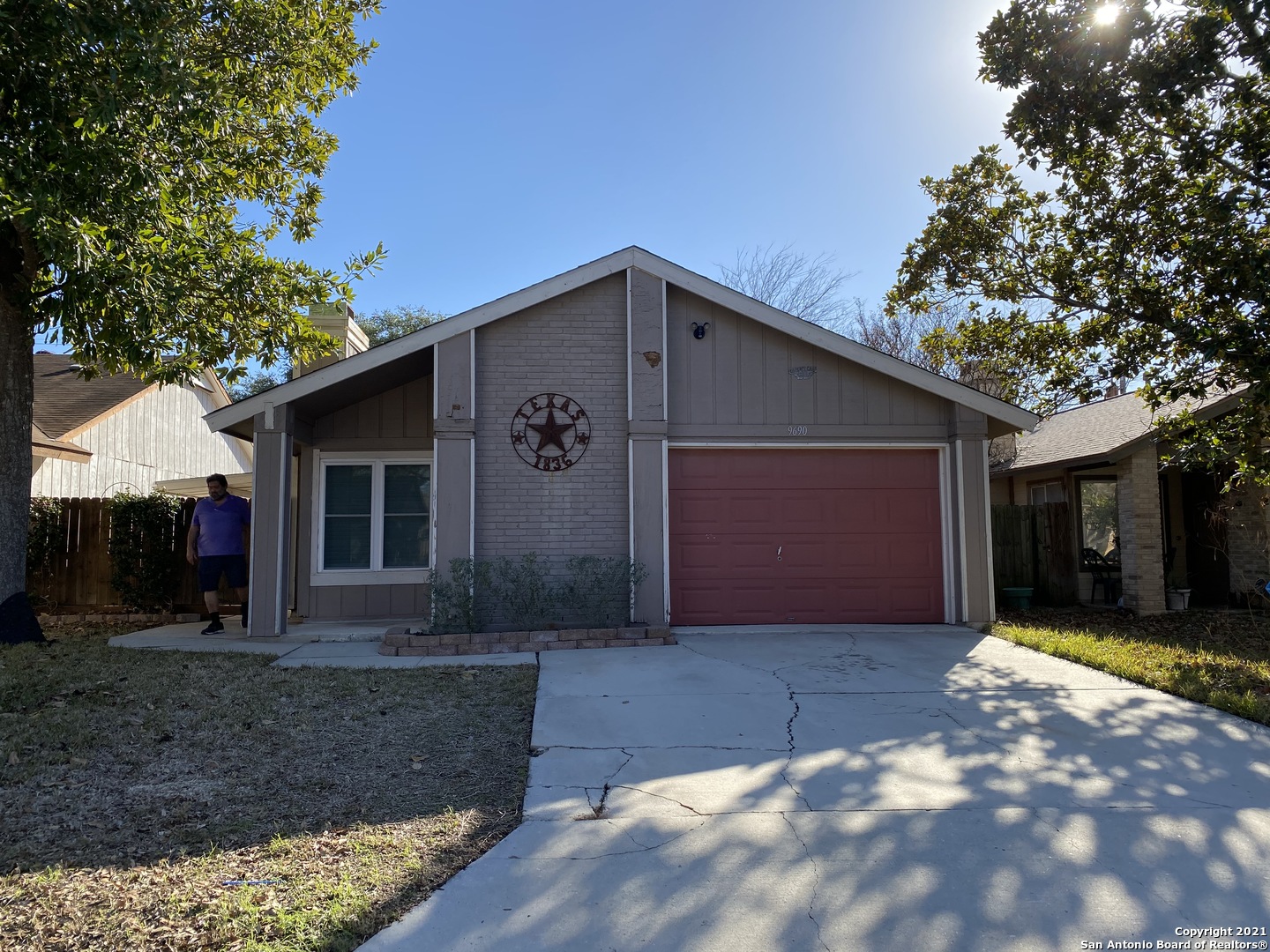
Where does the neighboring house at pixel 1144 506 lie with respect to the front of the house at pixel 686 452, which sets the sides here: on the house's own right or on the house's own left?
on the house's own left

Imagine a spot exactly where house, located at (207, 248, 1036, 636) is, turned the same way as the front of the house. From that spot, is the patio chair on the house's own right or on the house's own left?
on the house's own left

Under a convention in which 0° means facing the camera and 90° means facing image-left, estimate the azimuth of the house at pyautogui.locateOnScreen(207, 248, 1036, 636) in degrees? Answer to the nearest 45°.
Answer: approximately 0°

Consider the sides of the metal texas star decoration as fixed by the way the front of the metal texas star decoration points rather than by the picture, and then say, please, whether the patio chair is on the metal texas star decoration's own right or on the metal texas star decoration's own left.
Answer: on the metal texas star decoration's own left

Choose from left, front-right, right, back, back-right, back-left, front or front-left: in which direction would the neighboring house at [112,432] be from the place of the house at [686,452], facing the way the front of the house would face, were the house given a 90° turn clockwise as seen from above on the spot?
front-right

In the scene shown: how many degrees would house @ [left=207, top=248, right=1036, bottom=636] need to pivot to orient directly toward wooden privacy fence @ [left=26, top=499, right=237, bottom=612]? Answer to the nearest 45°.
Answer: approximately 90° to its right

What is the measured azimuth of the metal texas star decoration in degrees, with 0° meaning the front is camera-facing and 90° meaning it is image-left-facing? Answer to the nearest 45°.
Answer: approximately 0°

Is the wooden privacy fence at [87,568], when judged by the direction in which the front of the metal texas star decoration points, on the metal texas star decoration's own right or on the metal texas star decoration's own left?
on the metal texas star decoration's own right

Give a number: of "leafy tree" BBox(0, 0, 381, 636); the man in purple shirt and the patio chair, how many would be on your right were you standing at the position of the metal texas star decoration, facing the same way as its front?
2
